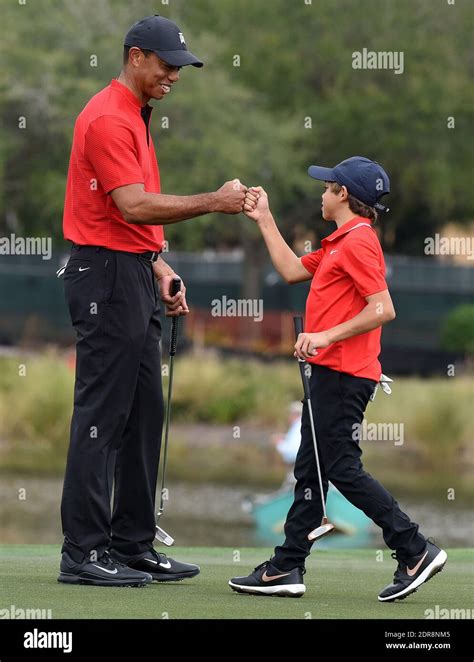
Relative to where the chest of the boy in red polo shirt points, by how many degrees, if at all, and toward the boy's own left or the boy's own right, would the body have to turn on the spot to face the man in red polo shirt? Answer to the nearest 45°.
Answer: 0° — they already face them

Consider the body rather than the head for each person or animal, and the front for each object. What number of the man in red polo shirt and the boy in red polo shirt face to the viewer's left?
1

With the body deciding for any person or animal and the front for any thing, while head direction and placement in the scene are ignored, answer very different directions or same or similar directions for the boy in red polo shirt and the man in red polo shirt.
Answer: very different directions

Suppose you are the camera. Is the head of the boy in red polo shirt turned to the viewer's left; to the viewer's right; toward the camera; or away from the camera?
to the viewer's left

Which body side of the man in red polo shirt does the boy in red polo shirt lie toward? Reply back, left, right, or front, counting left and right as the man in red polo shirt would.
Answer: front

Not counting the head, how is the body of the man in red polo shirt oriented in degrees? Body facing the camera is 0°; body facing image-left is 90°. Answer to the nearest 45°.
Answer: approximately 270°

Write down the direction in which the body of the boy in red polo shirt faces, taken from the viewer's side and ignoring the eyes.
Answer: to the viewer's left
